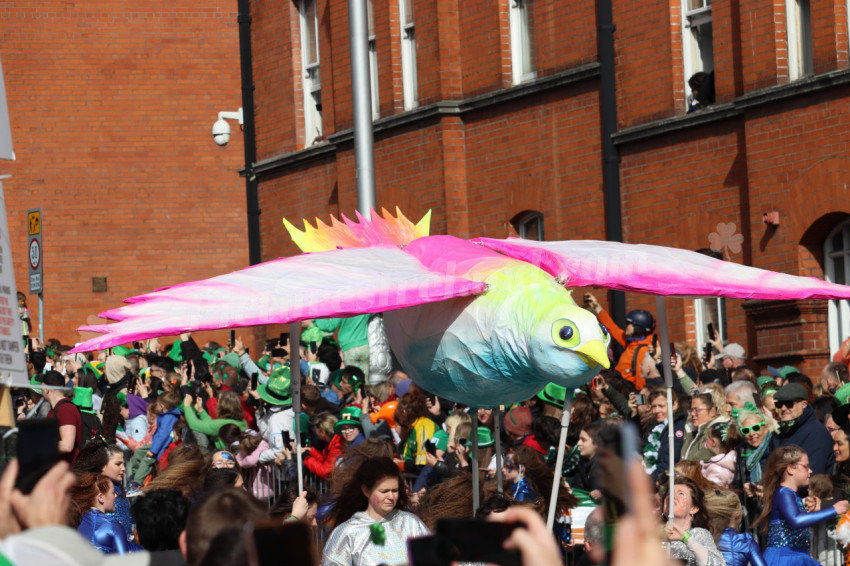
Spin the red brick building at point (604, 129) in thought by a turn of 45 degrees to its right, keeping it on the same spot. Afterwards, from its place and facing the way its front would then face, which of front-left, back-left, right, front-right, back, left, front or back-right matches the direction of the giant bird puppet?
left

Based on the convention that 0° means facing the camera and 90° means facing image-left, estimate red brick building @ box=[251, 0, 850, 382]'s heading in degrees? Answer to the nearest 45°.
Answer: approximately 45°

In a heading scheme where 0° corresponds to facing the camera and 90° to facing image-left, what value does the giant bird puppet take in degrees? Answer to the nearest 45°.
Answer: approximately 315°

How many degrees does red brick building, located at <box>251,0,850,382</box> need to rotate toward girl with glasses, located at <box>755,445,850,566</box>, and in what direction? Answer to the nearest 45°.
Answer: approximately 45° to its left

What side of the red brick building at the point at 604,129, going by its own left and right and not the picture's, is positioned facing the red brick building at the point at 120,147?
right
